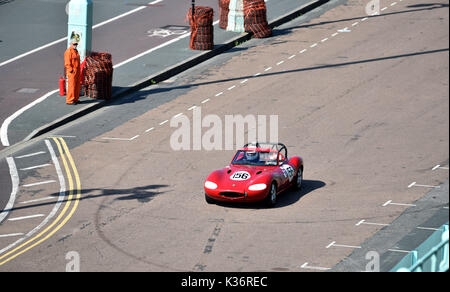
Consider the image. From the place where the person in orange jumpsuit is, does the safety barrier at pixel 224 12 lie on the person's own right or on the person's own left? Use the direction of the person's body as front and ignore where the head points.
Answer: on the person's own left

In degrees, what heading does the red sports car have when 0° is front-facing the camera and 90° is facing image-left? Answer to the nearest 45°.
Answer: approximately 45°

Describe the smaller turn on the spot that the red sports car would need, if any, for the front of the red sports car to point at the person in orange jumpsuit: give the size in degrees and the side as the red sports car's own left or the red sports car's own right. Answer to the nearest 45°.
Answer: approximately 90° to the red sports car's own right

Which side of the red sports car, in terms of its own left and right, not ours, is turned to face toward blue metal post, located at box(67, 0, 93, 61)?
right

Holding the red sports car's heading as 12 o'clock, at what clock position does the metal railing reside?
The metal railing is roughly at 10 o'clock from the red sports car.

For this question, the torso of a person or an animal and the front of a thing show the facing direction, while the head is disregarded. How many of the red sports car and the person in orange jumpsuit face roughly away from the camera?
0

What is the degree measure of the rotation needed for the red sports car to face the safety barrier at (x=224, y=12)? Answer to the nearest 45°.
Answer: approximately 135° to its right

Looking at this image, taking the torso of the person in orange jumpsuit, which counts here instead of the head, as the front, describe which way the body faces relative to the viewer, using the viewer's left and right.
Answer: facing the viewer and to the right of the viewer
